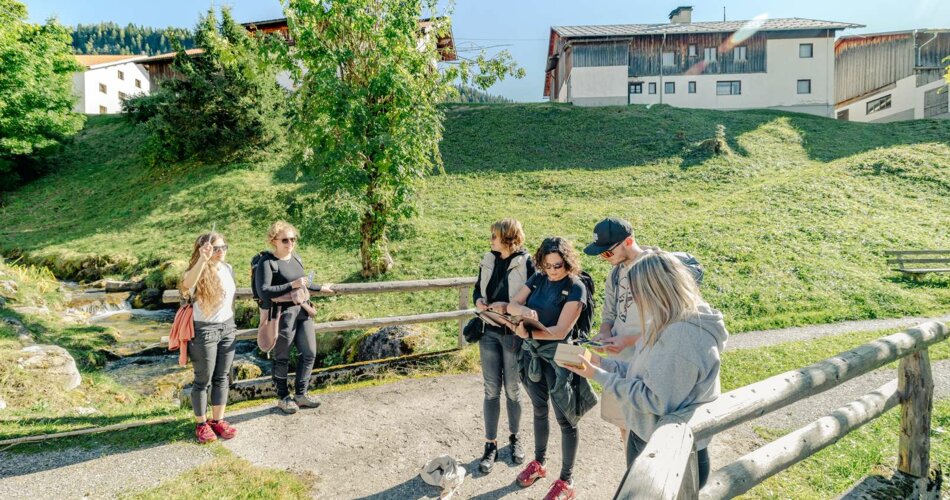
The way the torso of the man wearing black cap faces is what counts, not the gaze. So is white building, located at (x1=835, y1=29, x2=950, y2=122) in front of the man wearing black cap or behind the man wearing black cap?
behind

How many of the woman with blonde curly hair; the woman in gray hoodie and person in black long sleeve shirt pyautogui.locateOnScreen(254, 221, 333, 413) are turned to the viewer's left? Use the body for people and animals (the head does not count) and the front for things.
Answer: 1

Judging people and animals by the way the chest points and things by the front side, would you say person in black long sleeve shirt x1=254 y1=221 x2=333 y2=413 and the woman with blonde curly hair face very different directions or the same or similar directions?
same or similar directions

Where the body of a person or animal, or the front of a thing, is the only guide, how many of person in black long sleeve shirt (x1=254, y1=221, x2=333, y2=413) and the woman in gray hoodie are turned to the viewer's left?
1

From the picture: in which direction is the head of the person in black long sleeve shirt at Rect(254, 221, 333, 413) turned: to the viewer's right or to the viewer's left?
to the viewer's right

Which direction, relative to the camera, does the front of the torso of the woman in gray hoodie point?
to the viewer's left

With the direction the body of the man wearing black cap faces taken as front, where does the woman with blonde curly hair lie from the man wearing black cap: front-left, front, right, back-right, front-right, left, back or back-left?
front-right

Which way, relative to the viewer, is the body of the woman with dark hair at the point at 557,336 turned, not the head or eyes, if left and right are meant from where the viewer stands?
facing the viewer and to the left of the viewer

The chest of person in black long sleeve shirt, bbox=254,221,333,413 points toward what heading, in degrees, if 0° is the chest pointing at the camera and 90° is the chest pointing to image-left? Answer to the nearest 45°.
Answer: approximately 315°

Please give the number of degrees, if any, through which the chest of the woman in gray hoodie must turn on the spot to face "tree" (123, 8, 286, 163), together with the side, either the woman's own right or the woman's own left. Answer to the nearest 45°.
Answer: approximately 45° to the woman's own right

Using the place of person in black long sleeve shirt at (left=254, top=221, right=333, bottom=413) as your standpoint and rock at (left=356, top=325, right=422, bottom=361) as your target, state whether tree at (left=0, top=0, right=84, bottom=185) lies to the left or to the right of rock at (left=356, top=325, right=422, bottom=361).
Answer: left

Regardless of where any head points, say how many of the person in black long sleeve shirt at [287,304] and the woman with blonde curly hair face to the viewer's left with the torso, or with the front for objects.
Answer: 0
